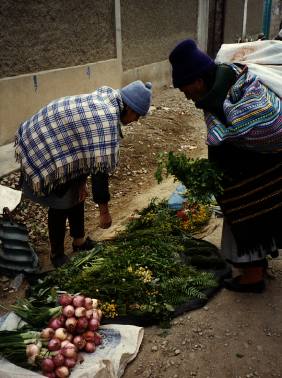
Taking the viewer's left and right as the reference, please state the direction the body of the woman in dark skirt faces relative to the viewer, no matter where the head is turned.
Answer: facing to the left of the viewer

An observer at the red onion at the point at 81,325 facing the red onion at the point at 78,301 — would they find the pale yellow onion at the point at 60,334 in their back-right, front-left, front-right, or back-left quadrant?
back-left

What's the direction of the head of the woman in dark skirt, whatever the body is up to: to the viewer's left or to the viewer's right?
to the viewer's left

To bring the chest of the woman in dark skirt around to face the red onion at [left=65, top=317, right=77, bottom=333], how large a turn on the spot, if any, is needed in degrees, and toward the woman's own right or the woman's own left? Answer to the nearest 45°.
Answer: approximately 45° to the woman's own left

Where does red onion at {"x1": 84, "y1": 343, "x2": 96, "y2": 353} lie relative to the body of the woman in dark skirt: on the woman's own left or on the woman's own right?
on the woman's own left

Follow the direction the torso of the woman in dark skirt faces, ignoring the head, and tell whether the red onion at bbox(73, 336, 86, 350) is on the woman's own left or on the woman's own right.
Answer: on the woman's own left
